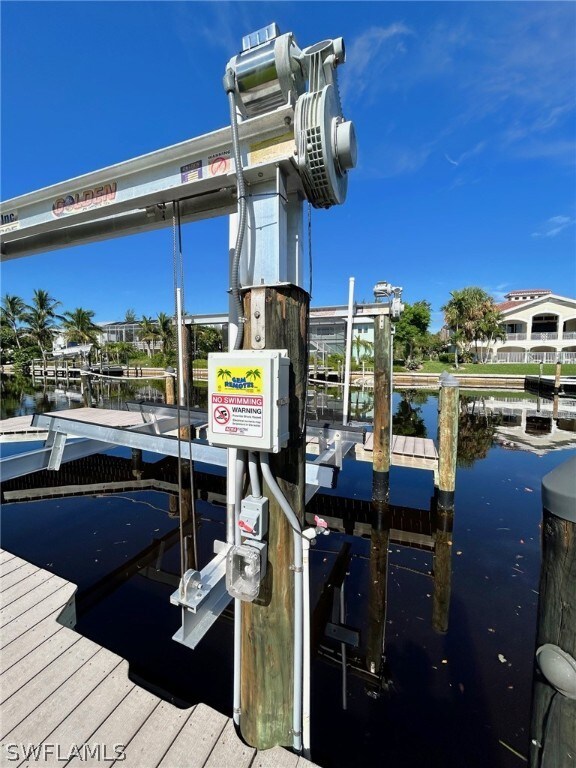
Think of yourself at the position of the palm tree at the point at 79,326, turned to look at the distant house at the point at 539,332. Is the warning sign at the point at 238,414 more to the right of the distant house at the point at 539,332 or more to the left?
right

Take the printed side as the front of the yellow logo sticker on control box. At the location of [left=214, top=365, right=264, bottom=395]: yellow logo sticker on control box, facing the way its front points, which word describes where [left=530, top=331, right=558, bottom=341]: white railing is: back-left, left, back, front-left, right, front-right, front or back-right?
back-left

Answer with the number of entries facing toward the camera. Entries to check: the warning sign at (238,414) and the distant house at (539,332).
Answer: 2

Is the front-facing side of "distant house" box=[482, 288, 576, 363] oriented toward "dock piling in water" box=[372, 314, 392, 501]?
yes

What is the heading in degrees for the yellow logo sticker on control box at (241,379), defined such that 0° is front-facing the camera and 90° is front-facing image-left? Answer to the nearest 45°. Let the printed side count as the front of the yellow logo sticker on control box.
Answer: approximately 0°

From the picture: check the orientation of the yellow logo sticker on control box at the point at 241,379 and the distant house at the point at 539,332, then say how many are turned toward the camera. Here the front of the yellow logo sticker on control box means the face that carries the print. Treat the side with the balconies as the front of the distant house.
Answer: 2
